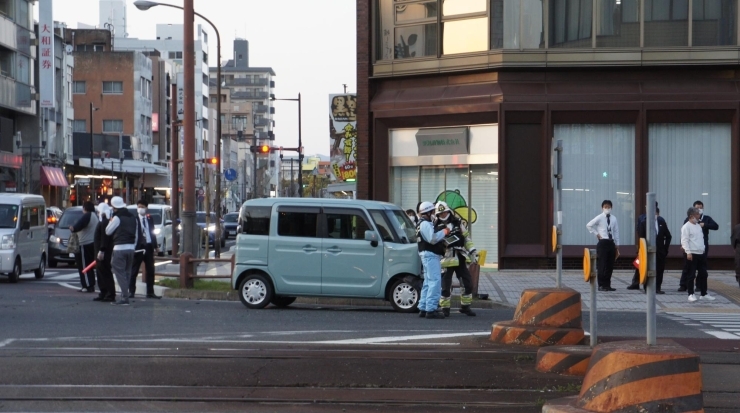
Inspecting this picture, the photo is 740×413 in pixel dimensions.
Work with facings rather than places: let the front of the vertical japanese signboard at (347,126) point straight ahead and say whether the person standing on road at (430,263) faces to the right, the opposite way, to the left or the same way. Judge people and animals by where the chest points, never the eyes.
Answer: to the left

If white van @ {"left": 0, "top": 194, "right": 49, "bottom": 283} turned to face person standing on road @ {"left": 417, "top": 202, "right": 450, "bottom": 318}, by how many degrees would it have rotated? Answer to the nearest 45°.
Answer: approximately 90° to its left

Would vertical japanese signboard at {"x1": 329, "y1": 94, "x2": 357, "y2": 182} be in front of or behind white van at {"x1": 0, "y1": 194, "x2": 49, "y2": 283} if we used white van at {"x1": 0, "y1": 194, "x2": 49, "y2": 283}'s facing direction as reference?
behind

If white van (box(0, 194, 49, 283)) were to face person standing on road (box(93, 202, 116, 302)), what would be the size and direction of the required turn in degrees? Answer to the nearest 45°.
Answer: approximately 45° to its left

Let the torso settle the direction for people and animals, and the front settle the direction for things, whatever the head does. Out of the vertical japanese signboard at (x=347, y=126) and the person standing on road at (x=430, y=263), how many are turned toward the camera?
1

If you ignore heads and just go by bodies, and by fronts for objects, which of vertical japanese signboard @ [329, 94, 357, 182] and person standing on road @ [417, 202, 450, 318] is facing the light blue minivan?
the vertical japanese signboard

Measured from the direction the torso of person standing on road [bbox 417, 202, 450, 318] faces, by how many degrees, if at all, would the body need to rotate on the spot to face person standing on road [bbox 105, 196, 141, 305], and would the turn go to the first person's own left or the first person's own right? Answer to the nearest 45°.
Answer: approximately 180°

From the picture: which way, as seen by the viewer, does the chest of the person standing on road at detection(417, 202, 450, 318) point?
to the viewer's right

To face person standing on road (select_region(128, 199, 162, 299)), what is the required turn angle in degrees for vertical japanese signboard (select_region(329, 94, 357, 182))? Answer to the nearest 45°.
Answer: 0° — it already faces them

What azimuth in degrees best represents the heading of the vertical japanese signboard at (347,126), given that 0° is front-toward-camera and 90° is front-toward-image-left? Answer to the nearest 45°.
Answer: approximately 0°

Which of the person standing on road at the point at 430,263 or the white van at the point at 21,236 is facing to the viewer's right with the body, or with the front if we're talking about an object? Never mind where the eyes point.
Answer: the person standing on road
